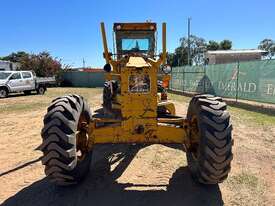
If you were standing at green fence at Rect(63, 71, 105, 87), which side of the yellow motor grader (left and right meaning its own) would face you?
back

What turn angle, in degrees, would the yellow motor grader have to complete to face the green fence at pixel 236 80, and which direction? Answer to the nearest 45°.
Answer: approximately 135° to its left

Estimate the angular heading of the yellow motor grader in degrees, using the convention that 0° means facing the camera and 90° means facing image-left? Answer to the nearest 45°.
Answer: approximately 0°

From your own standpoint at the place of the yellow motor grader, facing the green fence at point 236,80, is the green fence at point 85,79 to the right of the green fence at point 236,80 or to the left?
left

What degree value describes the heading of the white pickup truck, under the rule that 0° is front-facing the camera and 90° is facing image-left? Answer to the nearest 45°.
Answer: approximately 45°
